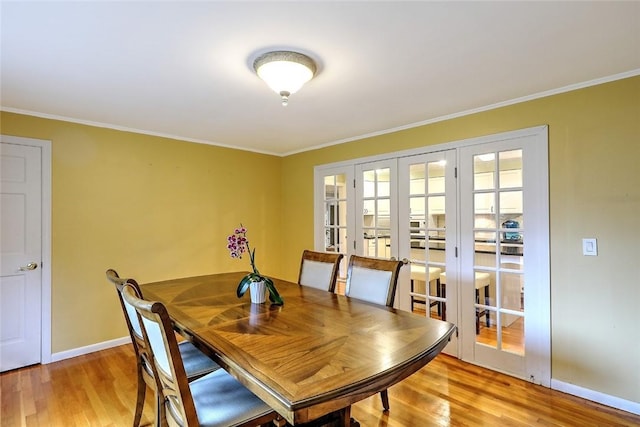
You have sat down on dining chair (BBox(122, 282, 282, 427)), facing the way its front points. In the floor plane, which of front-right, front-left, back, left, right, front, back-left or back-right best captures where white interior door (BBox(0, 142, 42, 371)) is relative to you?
left

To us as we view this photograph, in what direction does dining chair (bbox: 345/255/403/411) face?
facing the viewer and to the left of the viewer

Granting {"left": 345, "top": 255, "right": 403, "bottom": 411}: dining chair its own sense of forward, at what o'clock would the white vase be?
The white vase is roughly at 1 o'clock from the dining chair.

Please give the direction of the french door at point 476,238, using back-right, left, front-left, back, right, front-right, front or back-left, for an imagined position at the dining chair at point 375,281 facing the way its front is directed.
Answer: back

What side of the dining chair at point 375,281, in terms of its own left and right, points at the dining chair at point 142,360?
front

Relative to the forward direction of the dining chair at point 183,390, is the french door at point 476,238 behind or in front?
in front

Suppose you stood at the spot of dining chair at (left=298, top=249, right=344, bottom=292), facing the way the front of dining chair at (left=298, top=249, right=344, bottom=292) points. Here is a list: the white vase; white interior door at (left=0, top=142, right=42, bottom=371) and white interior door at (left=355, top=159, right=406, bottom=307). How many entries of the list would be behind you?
1

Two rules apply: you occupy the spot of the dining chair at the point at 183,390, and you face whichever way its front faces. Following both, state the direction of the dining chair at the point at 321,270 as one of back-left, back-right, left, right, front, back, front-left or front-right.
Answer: front

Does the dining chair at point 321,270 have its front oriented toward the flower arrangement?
yes

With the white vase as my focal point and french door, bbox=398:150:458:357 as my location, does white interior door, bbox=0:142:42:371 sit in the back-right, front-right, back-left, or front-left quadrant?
front-right

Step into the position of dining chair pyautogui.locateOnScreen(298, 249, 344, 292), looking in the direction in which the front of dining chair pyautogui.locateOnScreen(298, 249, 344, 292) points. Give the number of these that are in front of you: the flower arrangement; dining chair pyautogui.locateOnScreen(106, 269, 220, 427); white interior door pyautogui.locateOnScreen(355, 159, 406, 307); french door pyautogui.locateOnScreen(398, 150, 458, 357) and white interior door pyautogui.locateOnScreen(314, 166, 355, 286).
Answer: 2

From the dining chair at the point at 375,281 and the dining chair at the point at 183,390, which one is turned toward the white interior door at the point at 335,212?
the dining chair at the point at 183,390

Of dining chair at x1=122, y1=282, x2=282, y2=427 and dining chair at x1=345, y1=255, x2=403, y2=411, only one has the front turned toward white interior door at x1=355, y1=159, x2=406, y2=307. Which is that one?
dining chair at x1=122, y1=282, x2=282, y2=427

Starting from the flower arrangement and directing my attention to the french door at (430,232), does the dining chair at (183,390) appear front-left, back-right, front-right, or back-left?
back-right
